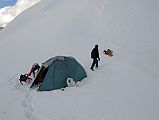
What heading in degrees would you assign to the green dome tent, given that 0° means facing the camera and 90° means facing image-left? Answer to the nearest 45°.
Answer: approximately 90°
